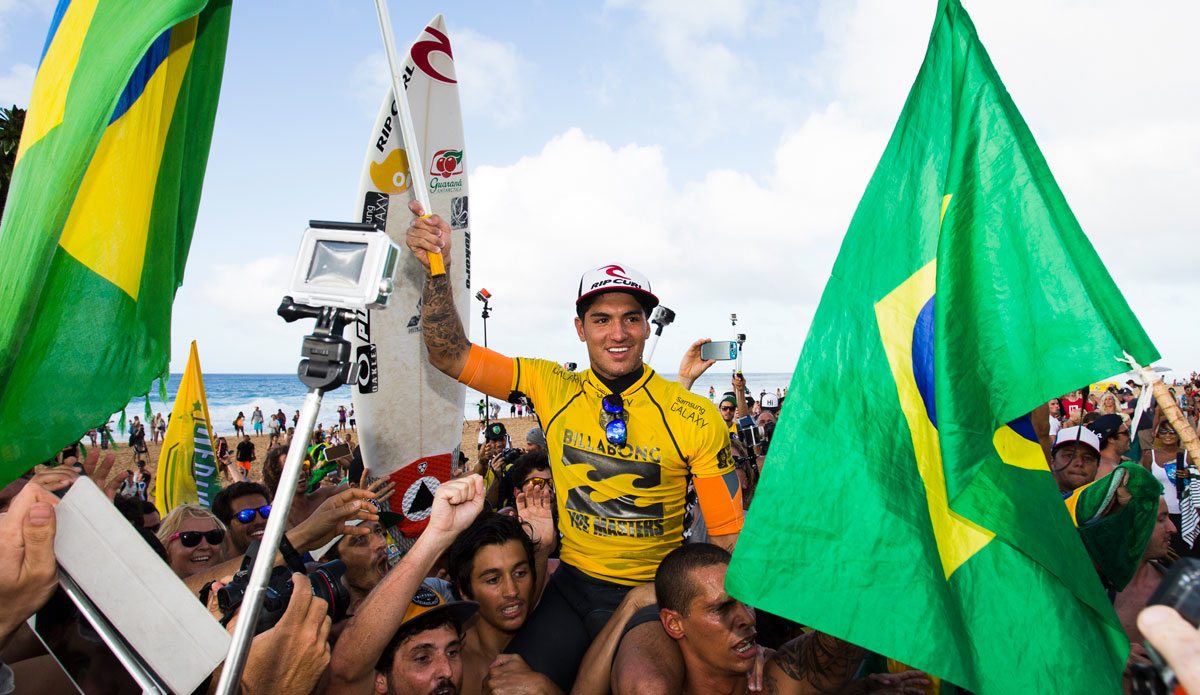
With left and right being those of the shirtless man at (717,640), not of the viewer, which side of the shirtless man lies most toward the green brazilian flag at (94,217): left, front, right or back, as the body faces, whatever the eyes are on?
right

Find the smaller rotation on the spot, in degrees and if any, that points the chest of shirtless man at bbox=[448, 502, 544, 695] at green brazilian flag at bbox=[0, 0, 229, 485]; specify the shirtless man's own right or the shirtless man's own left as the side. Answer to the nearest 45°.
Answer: approximately 90° to the shirtless man's own right

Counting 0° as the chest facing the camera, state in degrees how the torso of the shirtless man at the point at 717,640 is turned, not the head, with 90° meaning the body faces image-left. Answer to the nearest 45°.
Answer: approximately 315°
